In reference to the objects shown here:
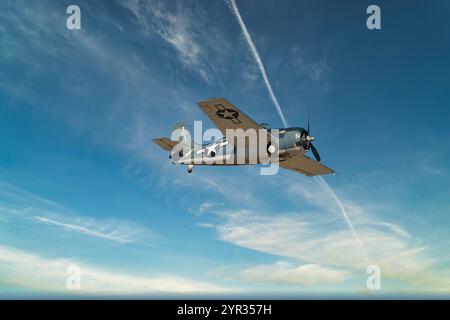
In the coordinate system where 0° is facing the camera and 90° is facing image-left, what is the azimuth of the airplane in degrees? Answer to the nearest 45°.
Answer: approximately 315°
